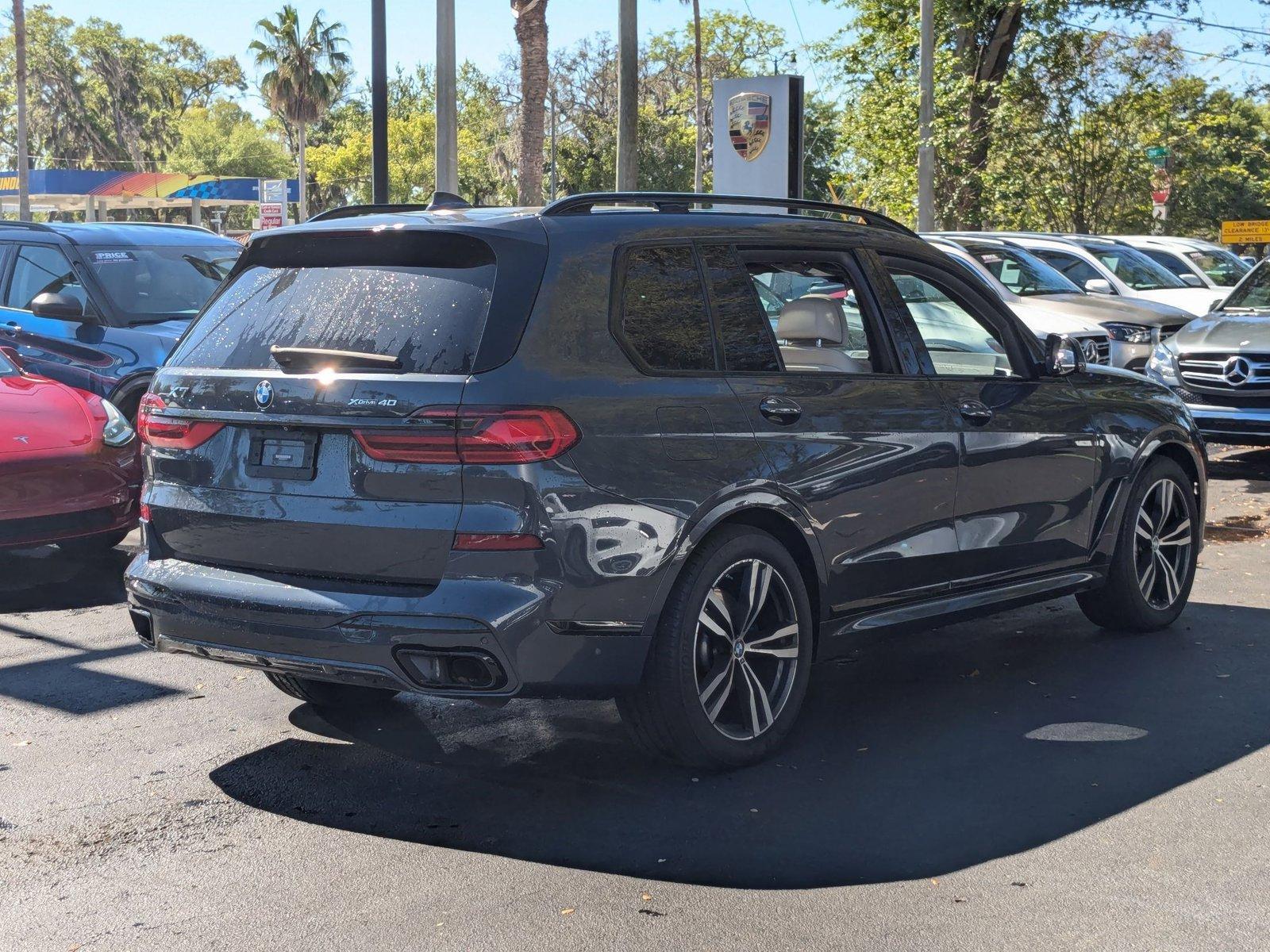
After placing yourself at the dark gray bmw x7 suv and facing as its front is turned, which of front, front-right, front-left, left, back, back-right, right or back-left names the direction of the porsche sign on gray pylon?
front-left

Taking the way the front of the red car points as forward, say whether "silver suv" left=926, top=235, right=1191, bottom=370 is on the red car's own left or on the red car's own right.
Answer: on the red car's own left

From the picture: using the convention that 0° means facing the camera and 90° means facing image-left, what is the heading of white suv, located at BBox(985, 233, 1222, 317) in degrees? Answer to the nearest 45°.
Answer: approximately 315°

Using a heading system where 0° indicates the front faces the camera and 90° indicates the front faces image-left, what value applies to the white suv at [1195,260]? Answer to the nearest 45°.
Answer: approximately 315°

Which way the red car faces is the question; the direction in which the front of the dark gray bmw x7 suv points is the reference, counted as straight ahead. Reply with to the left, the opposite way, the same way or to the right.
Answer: to the right

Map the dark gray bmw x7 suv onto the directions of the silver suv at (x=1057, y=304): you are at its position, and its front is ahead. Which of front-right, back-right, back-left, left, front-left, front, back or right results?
front-right

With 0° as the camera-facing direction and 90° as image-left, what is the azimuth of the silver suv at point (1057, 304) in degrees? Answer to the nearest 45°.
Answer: approximately 315°

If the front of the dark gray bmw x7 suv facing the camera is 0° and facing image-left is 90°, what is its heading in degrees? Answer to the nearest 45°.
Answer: approximately 225°

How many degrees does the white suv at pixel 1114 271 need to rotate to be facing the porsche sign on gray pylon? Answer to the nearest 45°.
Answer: approximately 135° to its right

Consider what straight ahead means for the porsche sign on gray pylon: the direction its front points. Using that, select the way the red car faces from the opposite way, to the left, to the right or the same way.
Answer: to the left

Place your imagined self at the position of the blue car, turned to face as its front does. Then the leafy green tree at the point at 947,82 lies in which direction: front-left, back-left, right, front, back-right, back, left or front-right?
left

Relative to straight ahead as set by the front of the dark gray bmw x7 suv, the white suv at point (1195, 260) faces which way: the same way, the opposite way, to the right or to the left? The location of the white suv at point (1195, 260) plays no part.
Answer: to the right

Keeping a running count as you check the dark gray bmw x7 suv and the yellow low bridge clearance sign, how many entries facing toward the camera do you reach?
1

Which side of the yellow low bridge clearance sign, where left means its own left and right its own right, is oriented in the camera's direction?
front
